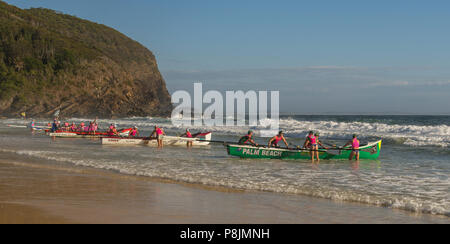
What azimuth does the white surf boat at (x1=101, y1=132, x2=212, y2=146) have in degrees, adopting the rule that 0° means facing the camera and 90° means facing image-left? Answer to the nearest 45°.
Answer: approximately 270°

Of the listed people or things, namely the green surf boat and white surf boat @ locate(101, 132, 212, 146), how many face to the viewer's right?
2

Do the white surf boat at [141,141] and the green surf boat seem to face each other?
no

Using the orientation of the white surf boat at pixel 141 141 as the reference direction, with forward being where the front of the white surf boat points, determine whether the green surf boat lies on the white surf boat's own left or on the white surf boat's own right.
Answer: on the white surf boat's own right

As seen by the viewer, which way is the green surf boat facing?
to the viewer's right

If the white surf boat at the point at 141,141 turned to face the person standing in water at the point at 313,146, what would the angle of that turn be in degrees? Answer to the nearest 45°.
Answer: approximately 45° to its right

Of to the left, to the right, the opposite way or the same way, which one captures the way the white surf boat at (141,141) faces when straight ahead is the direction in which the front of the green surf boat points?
the same way

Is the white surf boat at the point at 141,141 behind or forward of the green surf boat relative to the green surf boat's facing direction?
behind
